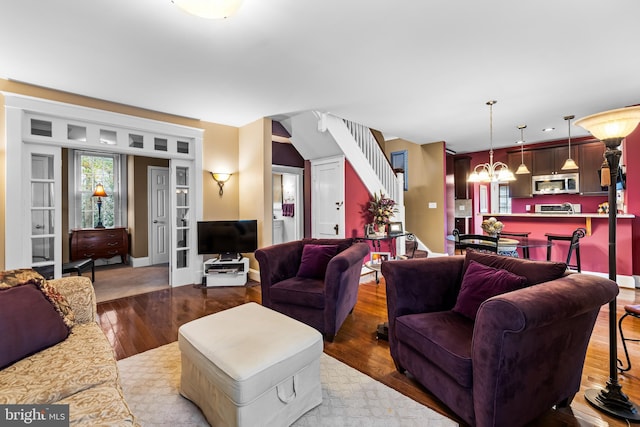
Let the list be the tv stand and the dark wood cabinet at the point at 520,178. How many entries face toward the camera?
2

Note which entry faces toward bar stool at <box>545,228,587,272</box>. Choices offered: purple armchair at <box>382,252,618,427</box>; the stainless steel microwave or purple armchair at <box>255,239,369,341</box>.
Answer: the stainless steel microwave

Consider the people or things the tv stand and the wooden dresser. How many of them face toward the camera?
2

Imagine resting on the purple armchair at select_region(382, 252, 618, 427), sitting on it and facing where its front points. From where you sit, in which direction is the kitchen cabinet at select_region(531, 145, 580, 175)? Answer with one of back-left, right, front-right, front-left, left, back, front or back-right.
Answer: back-right

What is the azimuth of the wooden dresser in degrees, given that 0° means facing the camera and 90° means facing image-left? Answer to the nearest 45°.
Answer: approximately 0°

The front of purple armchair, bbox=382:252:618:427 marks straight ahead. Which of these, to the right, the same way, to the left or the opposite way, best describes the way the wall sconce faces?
to the left

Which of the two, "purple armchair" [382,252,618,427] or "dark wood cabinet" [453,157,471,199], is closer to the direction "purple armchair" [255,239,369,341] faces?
the purple armchair

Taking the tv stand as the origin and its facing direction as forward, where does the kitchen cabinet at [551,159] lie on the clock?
The kitchen cabinet is roughly at 9 o'clock from the tv stand.

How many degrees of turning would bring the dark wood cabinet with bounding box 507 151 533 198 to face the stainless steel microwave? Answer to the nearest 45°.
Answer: approximately 90° to its left

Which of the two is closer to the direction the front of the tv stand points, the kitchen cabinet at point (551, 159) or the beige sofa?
the beige sofa

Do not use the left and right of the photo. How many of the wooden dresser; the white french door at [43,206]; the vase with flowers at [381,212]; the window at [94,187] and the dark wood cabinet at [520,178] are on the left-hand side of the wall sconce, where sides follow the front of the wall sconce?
2

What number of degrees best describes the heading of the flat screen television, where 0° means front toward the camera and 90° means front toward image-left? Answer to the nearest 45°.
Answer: approximately 0°

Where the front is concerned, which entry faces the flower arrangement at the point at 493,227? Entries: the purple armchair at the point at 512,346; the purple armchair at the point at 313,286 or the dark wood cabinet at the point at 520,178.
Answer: the dark wood cabinet

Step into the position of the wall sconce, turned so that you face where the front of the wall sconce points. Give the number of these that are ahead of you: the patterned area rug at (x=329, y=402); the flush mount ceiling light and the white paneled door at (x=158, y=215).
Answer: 2
